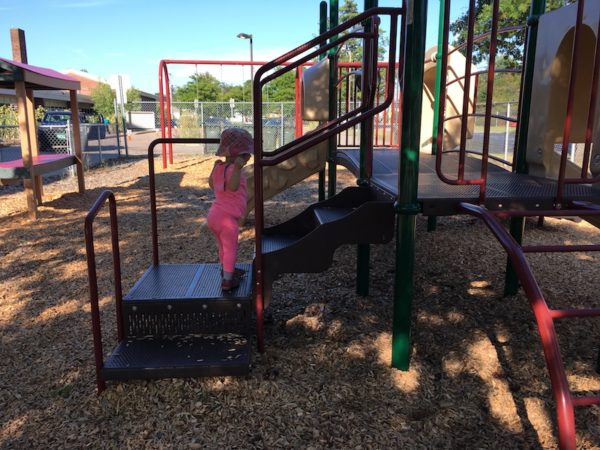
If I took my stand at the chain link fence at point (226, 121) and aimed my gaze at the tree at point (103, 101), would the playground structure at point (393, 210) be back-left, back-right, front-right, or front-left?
back-left

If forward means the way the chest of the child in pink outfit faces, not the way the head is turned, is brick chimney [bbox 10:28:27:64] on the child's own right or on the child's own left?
on the child's own left

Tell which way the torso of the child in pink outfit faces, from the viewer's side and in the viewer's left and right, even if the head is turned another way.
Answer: facing away from the viewer and to the right of the viewer

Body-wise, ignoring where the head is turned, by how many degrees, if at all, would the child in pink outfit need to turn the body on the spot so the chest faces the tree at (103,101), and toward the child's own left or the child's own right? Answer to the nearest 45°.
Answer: approximately 45° to the child's own left
